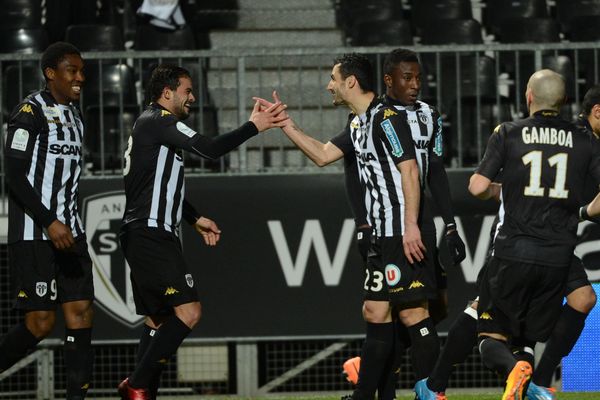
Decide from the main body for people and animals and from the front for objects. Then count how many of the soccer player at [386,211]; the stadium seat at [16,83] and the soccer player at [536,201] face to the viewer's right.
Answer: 0

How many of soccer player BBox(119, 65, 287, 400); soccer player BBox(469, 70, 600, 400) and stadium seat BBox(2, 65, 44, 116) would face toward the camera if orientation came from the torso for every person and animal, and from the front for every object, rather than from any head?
1

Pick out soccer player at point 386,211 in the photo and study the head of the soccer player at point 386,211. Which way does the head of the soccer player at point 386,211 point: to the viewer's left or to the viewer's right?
to the viewer's left

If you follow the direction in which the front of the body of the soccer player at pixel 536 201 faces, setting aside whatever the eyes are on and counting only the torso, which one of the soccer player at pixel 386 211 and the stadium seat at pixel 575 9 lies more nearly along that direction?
the stadium seat

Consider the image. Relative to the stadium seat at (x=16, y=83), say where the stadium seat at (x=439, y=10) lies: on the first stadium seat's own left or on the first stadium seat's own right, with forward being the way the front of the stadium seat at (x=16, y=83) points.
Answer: on the first stadium seat's own left

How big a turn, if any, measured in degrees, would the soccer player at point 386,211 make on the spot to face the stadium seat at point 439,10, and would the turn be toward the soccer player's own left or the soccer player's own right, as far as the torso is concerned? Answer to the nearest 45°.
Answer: approximately 135° to the soccer player's own right

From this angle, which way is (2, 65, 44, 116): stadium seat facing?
toward the camera

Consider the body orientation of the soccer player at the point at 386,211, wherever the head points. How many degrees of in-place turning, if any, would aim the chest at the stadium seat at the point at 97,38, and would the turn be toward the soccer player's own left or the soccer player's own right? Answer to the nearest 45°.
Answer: approximately 90° to the soccer player's own right

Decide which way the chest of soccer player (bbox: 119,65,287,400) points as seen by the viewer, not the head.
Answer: to the viewer's right

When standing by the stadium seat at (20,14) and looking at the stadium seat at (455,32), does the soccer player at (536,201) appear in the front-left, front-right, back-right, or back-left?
front-right

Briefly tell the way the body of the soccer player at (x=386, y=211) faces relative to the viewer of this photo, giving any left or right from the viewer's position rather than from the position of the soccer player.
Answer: facing the viewer and to the left of the viewer

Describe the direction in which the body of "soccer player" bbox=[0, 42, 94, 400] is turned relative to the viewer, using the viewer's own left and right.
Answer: facing the viewer and to the right of the viewer

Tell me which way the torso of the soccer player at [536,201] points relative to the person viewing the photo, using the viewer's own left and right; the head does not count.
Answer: facing away from the viewer

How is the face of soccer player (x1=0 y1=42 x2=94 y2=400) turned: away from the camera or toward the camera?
toward the camera

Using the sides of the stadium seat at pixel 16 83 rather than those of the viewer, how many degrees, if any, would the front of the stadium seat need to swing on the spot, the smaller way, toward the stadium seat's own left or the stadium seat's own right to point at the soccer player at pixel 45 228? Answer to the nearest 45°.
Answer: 0° — it already faces them

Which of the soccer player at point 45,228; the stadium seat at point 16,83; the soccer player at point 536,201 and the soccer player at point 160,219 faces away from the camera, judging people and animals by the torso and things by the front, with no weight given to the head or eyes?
the soccer player at point 536,201

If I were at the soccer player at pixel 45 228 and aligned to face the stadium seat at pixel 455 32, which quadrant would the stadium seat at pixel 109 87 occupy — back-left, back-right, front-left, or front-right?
front-left
